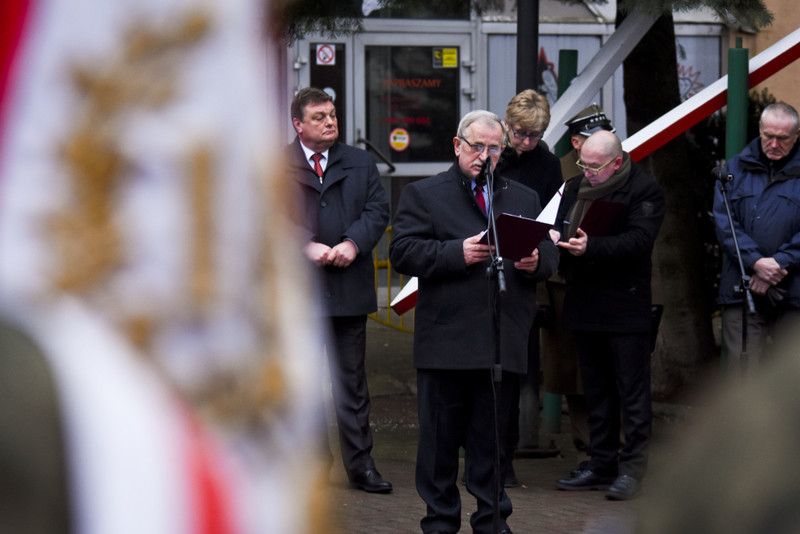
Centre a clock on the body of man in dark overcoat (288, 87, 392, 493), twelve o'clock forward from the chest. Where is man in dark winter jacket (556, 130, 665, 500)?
The man in dark winter jacket is roughly at 9 o'clock from the man in dark overcoat.

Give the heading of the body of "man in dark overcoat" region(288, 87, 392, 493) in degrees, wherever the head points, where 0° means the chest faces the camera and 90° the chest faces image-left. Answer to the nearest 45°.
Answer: approximately 0°

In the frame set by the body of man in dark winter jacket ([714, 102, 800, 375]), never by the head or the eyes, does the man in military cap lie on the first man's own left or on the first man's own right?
on the first man's own right

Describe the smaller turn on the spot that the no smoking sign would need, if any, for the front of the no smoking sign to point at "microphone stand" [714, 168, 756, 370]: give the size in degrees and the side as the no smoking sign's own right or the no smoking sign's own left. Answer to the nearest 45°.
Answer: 0° — it already faces it

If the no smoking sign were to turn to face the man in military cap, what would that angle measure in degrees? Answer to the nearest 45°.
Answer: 0° — it already faces them

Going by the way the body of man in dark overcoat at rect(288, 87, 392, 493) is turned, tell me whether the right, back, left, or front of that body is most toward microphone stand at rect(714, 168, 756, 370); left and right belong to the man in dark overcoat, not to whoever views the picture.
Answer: left

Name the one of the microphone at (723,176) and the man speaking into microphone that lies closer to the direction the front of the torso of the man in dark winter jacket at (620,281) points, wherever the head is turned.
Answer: the man speaking into microphone

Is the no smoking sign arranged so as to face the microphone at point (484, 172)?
yes

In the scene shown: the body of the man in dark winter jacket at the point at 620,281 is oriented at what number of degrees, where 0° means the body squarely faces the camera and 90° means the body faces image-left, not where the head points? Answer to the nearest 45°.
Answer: approximately 45°

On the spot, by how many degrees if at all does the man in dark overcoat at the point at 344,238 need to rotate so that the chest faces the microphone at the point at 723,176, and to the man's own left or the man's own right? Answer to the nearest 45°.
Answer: approximately 90° to the man's own left
